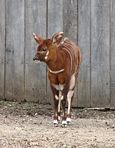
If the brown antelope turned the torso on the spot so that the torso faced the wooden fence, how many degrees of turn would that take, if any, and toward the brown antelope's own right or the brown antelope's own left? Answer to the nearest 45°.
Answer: approximately 135° to the brown antelope's own right
